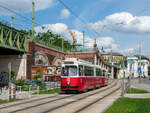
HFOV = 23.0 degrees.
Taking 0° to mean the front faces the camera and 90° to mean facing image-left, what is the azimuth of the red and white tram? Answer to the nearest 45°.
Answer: approximately 45°
